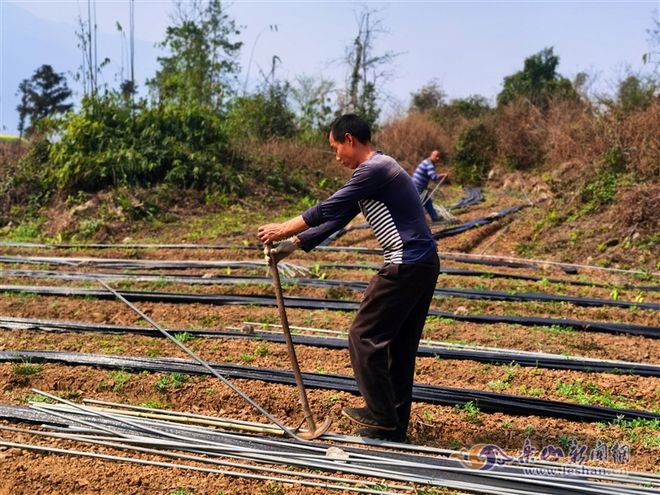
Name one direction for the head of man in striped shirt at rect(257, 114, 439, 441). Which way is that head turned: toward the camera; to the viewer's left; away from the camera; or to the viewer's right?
to the viewer's left

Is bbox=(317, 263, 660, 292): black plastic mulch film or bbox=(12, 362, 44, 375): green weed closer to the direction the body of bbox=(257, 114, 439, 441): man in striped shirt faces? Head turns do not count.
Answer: the green weed

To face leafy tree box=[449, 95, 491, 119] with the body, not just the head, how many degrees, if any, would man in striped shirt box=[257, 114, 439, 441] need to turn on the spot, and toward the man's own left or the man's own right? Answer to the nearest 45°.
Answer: approximately 90° to the man's own right

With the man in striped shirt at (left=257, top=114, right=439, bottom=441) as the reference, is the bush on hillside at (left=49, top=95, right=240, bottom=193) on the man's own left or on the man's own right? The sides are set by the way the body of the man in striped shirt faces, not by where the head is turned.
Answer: on the man's own right

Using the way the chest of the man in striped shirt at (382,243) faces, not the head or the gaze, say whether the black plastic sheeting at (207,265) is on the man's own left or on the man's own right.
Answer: on the man's own right

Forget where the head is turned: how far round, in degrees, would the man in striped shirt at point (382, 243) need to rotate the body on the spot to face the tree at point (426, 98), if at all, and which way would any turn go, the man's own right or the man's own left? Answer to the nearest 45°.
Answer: approximately 90° to the man's own right

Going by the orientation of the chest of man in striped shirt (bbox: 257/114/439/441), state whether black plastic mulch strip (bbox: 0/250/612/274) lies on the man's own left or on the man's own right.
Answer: on the man's own right

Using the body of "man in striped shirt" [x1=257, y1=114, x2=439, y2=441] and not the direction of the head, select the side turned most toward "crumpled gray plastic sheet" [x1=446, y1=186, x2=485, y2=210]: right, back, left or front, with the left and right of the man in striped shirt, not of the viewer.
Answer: right

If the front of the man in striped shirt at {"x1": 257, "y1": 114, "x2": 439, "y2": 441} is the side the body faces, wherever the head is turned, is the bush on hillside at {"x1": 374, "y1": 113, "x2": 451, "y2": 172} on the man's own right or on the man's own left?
on the man's own right

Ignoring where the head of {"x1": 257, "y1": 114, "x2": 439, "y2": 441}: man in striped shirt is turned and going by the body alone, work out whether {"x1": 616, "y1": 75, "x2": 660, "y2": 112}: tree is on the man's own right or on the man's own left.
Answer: on the man's own right

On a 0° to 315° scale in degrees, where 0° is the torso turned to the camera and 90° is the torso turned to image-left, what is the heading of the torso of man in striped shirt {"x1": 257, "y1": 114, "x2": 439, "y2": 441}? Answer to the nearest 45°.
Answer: approximately 90°
